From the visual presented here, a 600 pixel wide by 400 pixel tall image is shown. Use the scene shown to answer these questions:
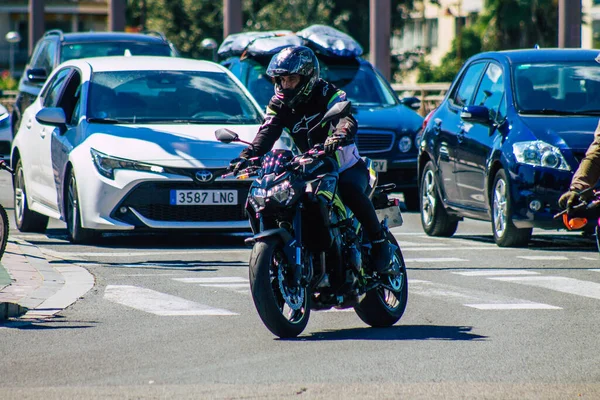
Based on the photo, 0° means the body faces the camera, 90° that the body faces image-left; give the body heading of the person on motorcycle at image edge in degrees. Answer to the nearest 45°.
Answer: approximately 45°

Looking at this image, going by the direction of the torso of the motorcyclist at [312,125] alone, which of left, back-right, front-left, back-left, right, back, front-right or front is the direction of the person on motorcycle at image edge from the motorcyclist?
back-left

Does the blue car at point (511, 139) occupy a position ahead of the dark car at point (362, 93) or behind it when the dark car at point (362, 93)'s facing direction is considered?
ahead

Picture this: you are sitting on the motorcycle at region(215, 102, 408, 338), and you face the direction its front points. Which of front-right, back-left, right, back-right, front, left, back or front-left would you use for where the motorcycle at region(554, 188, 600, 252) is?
back-left

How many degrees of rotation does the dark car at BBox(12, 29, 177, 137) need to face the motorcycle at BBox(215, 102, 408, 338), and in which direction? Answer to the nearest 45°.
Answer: approximately 45° to its right

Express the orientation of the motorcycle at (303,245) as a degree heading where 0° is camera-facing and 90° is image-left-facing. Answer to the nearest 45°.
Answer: approximately 45°

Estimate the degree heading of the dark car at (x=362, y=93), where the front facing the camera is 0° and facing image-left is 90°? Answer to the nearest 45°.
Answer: approximately 315°

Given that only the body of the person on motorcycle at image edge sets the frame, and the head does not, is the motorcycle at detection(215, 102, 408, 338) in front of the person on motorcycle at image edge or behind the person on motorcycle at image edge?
in front
